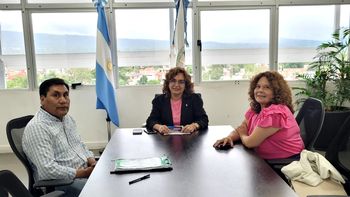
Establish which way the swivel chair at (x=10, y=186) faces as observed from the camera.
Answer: facing to the right of the viewer

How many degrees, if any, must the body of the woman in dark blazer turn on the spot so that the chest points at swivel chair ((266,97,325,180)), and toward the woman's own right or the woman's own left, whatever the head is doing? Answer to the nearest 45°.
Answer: approximately 45° to the woman's own left

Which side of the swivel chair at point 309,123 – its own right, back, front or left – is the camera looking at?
left

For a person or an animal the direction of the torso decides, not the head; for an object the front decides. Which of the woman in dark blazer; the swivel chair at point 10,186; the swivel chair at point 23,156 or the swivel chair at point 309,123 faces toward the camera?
the woman in dark blazer

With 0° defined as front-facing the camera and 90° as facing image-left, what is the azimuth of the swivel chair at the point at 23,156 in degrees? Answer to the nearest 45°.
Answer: approximately 270°
